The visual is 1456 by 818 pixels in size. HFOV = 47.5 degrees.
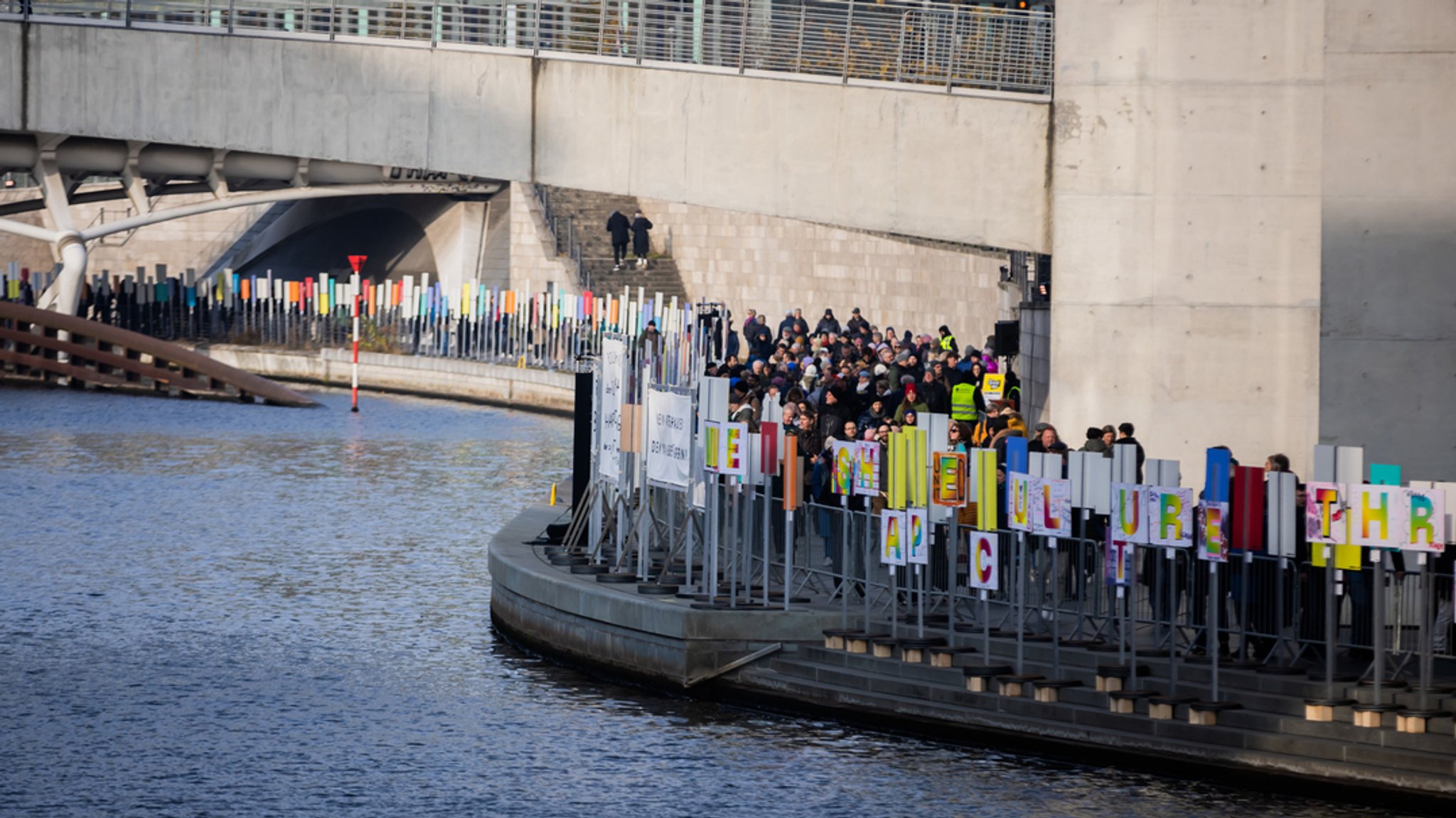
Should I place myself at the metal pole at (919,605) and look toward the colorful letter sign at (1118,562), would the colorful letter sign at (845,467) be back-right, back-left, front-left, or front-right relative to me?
back-left

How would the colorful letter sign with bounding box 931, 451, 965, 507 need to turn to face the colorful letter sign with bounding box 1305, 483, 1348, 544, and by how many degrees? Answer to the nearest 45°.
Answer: approximately 45° to its left

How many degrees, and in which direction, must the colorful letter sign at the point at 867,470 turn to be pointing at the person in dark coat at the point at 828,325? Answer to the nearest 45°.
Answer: approximately 135° to its right

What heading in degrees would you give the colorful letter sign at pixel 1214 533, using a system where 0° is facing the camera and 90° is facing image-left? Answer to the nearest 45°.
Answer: approximately 0°
